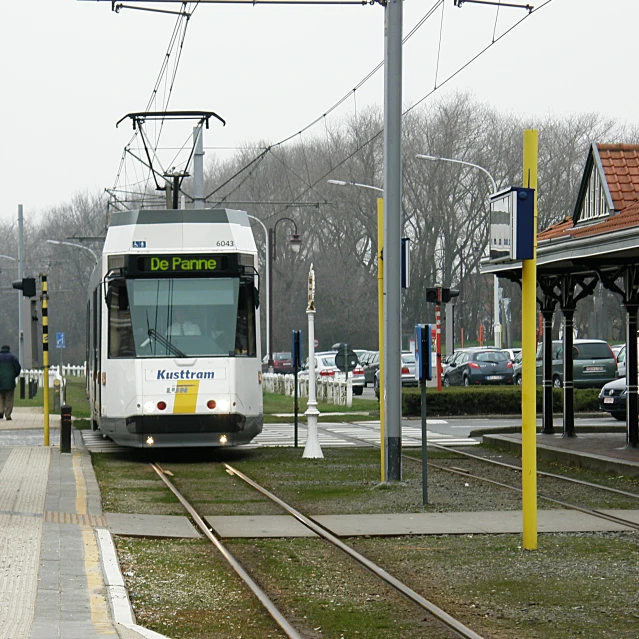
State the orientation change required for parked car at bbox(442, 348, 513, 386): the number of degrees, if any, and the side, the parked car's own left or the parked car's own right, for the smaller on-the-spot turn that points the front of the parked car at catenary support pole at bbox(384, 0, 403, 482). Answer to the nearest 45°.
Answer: approximately 135° to the parked car's own left

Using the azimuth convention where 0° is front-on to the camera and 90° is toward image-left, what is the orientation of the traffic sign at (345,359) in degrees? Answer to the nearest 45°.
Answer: approximately 180°

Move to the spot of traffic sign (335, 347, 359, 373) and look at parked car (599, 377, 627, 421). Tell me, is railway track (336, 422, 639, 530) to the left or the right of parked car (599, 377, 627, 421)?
right

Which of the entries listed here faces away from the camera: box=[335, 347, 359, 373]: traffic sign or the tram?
the traffic sign

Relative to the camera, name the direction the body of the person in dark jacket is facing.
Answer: away from the camera

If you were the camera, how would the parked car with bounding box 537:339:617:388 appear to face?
facing away from the viewer and to the left of the viewer
